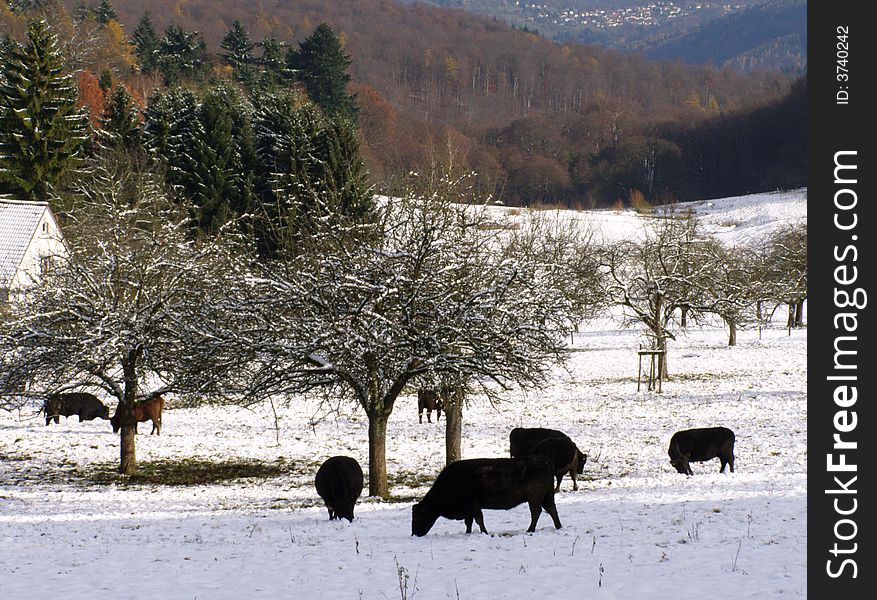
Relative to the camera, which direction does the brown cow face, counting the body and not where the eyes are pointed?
to the viewer's left

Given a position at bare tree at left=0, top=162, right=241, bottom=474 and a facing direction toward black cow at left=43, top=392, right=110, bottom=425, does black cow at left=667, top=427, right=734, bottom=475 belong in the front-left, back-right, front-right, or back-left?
back-right

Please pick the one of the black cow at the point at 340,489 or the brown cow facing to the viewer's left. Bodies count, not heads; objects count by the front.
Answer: the brown cow

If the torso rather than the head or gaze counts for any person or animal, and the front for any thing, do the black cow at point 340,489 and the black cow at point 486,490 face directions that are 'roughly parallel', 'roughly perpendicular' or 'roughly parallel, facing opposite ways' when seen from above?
roughly perpendicular

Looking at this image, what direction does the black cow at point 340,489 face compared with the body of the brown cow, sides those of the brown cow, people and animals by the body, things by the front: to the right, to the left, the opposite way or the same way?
to the left

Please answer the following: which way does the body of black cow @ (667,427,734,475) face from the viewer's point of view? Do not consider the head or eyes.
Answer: to the viewer's left

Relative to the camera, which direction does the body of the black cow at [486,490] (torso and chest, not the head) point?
to the viewer's left

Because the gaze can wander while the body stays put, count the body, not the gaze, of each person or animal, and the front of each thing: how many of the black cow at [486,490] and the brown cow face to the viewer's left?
2

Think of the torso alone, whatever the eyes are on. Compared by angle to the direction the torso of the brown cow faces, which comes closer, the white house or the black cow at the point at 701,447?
the white house
